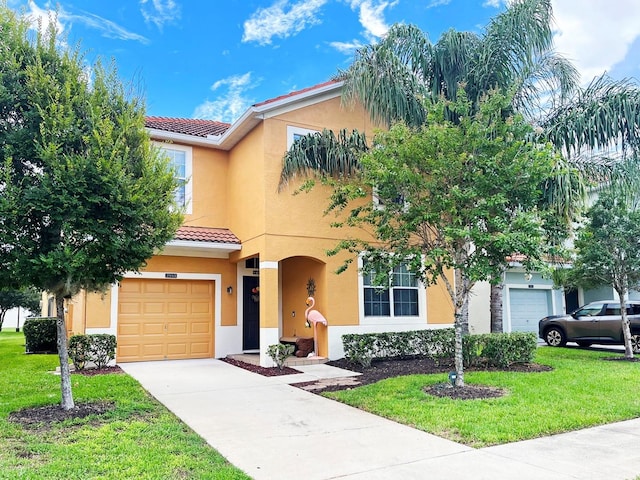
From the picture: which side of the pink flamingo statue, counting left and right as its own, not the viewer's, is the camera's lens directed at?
left

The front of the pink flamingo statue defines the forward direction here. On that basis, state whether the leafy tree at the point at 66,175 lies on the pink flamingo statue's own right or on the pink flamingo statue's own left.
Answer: on the pink flamingo statue's own left

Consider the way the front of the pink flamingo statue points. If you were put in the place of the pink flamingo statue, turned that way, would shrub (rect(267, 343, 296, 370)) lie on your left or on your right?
on your left

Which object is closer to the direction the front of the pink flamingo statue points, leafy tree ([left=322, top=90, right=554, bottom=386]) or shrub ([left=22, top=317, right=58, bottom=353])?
the shrub

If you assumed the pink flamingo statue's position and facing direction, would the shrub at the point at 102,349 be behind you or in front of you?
in front

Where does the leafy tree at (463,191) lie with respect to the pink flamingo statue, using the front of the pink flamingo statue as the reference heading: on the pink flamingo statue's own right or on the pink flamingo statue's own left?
on the pink flamingo statue's own left

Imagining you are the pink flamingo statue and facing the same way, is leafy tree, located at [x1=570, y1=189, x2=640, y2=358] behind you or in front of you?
behind

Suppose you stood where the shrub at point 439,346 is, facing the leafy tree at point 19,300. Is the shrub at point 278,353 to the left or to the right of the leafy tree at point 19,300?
left

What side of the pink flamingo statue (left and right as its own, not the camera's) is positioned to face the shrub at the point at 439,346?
back

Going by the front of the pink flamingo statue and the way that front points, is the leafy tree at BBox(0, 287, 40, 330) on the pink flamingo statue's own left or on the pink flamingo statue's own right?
on the pink flamingo statue's own right
